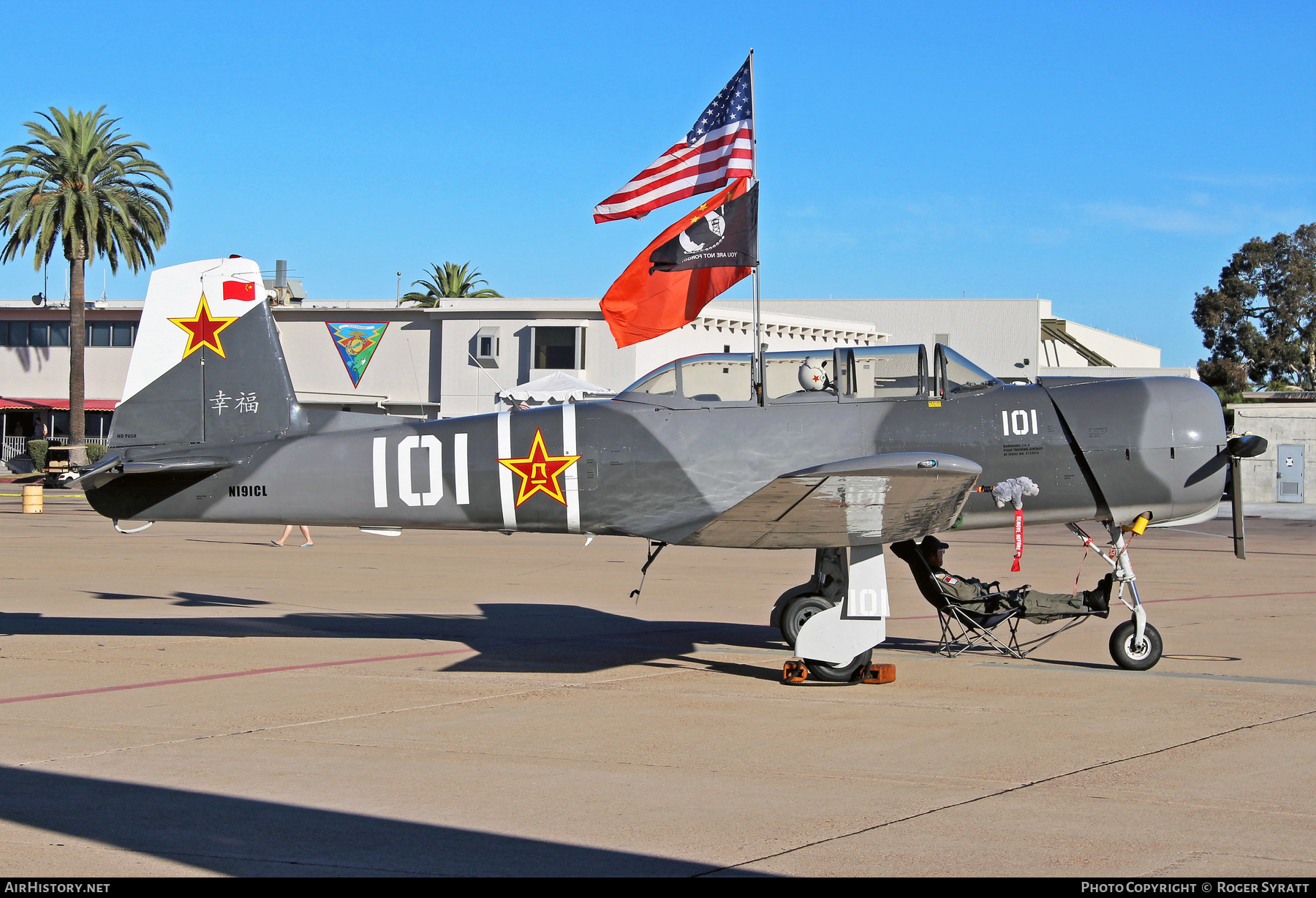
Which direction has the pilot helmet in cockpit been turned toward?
to the viewer's right

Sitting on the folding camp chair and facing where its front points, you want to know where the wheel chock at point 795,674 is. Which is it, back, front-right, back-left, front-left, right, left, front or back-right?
back-right

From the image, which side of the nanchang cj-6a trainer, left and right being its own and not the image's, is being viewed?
right

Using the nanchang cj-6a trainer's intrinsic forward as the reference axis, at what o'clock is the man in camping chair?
The man in camping chair is roughly at 12 o'clock from the nanchang cj-6a trainer.

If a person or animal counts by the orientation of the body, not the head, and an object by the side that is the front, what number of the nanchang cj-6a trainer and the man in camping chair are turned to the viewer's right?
2

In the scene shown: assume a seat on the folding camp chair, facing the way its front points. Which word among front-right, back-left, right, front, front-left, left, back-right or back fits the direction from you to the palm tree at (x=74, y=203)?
back-left

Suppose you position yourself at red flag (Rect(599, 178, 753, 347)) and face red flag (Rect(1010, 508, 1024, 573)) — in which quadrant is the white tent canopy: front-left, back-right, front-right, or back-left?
back-left

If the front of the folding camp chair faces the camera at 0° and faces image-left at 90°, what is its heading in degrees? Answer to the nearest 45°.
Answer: approximately 270°

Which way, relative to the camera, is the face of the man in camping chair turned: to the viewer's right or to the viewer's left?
to the viewer's right

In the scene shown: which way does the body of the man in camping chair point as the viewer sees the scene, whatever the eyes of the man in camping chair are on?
to the viewer's right

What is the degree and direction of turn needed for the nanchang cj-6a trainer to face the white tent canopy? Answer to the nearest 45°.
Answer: approximately 90° to its left
